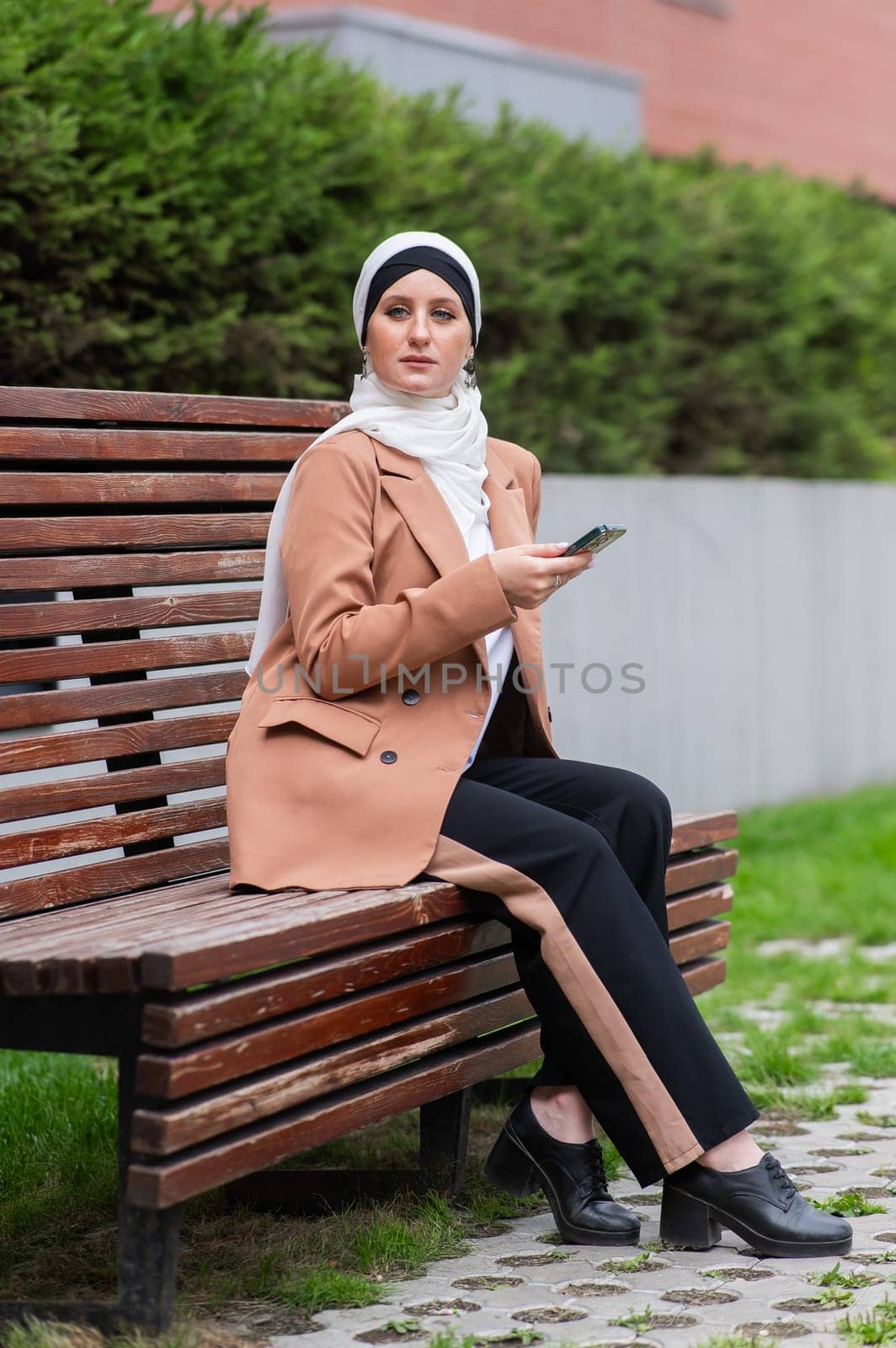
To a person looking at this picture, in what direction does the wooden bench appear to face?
facing the viewer and to the right of the viewer

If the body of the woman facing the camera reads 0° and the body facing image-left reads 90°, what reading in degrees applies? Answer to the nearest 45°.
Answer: approximately 315°
